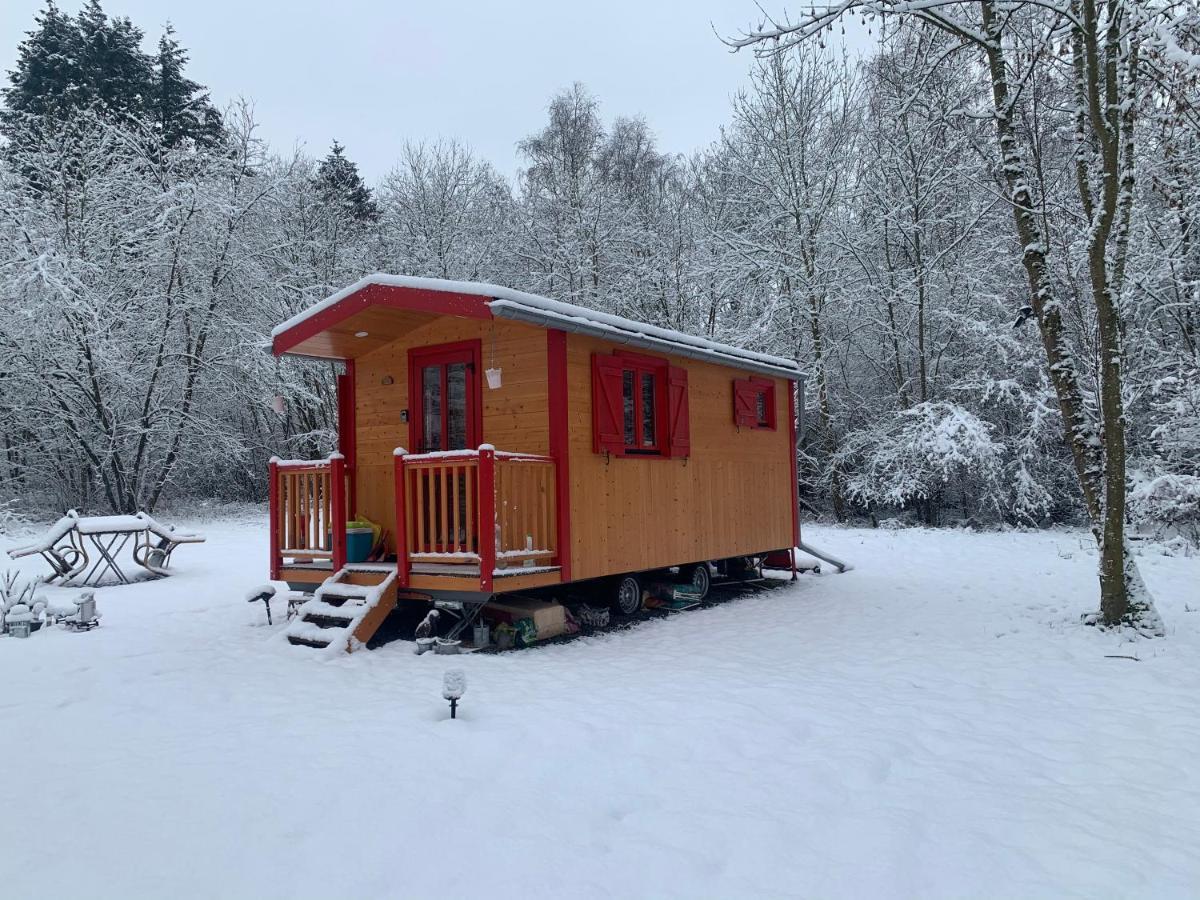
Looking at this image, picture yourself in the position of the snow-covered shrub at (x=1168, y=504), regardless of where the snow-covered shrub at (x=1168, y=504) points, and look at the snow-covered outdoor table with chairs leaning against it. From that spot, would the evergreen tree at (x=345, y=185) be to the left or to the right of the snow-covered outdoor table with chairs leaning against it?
right

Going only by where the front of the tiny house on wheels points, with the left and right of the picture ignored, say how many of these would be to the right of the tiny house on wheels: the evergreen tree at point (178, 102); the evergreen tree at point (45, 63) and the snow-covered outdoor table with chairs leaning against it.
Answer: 3

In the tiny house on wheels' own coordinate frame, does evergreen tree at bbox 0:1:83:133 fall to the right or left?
on its right

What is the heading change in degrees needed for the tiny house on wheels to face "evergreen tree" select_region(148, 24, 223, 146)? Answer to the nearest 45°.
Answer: approximately 90° to its right

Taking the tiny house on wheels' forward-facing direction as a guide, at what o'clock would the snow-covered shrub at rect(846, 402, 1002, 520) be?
The snow-covered shrub is roughly at 6 o'clock from the tiny house on wheels.
